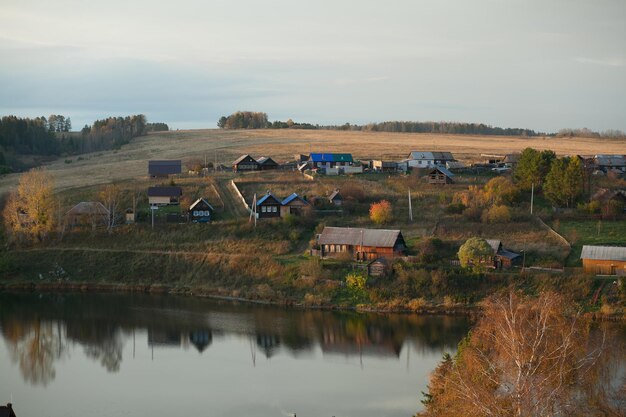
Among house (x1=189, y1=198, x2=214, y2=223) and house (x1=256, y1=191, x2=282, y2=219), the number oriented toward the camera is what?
2

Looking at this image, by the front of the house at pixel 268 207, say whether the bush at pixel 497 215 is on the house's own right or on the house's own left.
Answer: on the house's own left

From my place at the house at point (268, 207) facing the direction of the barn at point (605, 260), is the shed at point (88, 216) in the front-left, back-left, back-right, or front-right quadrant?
back-right

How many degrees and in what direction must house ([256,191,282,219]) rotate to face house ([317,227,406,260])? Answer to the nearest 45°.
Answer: approximately 45° to its left

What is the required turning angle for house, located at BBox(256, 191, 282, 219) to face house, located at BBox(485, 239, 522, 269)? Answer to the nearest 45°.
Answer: approximately 45° to its left

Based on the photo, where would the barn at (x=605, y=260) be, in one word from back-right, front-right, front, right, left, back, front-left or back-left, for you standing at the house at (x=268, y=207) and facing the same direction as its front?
front-left

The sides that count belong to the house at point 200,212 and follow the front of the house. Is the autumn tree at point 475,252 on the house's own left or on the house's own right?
on the house's own left

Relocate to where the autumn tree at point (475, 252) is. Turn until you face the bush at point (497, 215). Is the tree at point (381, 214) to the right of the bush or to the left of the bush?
left

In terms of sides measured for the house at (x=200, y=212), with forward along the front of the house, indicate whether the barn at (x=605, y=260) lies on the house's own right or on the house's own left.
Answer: on the house's own left

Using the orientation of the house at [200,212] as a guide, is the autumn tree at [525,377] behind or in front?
in front

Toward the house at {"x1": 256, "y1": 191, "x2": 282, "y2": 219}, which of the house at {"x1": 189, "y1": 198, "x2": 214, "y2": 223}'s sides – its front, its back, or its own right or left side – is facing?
left

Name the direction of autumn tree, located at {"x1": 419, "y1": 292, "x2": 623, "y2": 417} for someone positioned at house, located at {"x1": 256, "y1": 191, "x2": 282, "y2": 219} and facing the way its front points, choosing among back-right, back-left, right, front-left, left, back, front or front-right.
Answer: front

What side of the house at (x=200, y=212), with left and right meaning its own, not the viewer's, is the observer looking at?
front

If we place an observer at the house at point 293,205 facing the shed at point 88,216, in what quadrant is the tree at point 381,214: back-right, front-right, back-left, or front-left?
back-left
